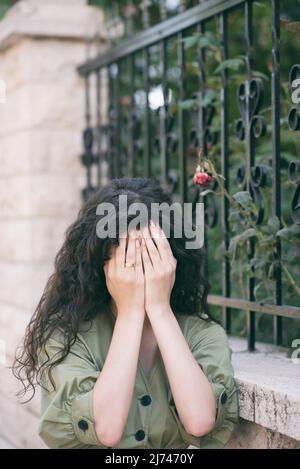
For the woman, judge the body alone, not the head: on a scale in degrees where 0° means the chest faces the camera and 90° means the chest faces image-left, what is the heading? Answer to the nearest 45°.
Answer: approximately 0°

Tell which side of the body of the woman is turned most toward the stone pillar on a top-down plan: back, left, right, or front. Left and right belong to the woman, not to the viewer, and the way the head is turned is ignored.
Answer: back
